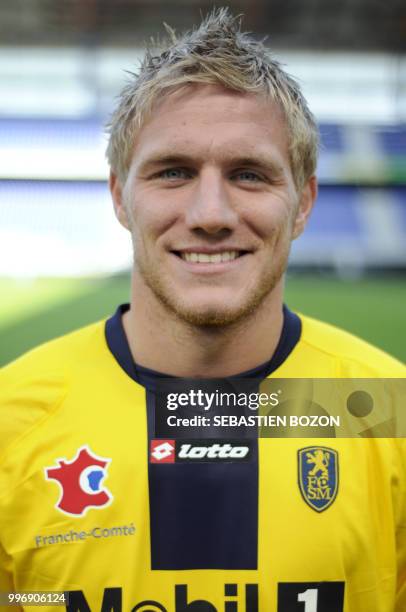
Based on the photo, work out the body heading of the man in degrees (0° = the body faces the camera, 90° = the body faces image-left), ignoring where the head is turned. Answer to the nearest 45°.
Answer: approximately 0°
